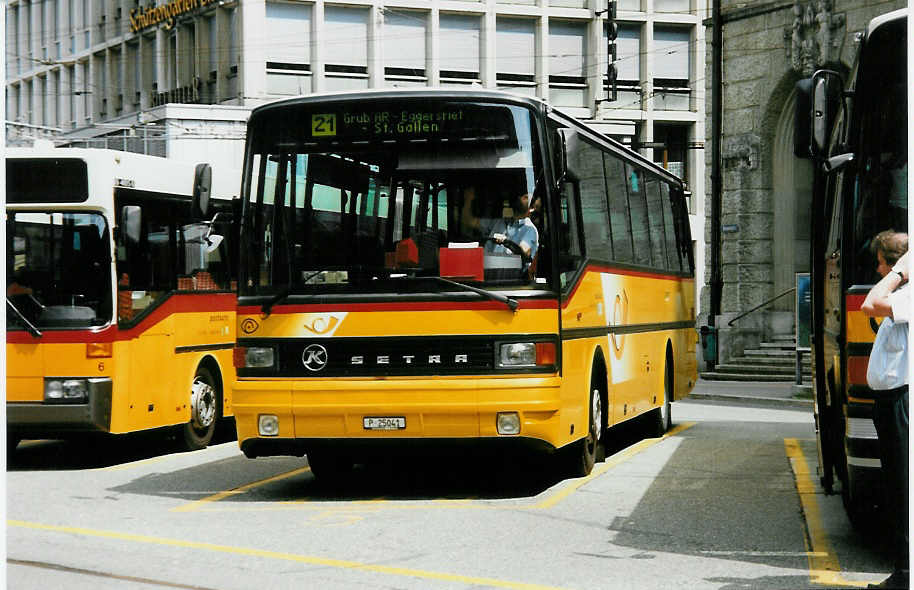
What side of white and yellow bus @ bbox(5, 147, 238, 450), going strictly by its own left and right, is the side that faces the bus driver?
left

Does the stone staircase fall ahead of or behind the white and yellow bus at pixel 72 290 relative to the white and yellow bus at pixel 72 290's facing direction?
behind

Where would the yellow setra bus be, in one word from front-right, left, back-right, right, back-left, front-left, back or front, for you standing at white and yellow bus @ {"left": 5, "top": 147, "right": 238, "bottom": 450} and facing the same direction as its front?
left

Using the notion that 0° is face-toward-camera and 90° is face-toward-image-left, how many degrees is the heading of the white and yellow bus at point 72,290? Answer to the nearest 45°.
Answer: approximately 45°

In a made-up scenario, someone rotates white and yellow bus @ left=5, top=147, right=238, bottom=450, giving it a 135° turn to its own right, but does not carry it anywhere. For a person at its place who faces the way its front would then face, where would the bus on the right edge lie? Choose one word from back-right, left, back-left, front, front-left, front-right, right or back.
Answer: back-right
